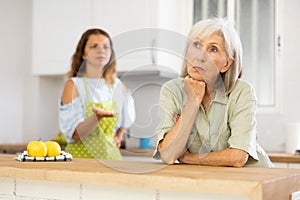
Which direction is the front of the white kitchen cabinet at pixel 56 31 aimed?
toward the camera

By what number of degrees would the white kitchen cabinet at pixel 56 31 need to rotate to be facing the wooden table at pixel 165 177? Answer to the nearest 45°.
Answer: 0° — it already faces it

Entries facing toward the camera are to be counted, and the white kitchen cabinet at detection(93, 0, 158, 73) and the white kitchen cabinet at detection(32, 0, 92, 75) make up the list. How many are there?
2

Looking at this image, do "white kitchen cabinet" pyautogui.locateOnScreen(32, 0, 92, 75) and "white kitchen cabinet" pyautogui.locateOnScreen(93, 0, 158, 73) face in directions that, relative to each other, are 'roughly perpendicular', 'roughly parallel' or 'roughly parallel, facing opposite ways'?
roughly parallel

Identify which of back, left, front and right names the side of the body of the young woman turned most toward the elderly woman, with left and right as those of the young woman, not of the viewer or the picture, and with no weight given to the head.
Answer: front

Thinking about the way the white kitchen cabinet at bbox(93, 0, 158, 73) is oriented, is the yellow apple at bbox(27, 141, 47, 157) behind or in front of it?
in front

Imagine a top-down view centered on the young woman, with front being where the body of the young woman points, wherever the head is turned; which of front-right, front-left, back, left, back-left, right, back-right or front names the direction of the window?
left

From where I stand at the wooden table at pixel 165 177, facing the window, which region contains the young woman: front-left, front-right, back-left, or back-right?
front-left

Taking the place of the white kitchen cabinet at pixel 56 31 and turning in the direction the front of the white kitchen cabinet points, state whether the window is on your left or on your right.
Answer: on your left

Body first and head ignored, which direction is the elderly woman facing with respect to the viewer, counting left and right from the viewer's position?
facing the viewer and to the left of the viewer
